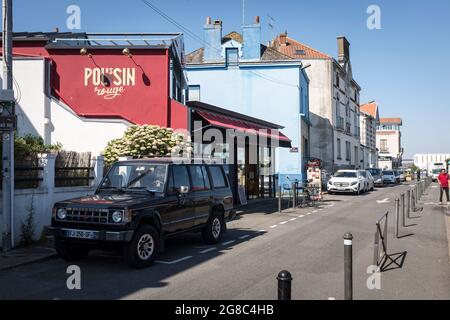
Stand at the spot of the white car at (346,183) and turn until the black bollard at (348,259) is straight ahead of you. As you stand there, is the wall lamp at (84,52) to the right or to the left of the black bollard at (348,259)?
right

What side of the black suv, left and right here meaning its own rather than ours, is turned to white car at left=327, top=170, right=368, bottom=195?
back

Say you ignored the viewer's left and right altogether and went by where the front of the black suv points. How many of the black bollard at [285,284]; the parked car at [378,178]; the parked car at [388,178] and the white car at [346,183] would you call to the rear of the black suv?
3

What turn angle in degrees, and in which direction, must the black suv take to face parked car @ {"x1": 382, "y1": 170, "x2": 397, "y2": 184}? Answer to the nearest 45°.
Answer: approximately 180°

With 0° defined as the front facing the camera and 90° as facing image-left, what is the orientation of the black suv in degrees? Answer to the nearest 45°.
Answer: approximately 45°

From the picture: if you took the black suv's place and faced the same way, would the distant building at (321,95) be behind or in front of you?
behind

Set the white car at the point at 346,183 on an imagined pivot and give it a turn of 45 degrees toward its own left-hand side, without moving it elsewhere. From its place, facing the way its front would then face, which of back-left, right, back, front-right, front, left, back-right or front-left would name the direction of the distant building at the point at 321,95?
back

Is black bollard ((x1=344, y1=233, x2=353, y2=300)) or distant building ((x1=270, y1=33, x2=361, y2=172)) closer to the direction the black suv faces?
the black bollard

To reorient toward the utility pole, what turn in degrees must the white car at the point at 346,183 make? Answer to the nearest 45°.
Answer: approximately 45° to its left

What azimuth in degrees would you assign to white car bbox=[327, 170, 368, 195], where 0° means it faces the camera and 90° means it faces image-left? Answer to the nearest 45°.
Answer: approximately 45°

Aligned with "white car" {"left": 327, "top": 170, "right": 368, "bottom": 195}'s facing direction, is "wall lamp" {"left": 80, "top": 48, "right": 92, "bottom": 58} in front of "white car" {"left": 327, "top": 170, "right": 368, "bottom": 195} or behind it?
in front
